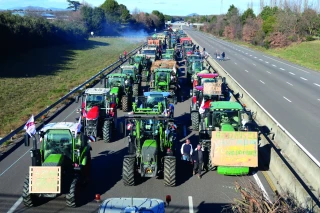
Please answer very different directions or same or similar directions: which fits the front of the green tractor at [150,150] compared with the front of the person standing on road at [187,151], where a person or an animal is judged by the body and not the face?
same or similar directions

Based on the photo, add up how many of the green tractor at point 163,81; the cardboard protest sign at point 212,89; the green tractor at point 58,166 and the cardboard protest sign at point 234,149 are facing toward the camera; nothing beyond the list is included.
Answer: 4

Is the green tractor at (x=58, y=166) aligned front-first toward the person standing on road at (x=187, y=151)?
no

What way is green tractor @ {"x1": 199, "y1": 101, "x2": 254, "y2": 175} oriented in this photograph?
toward the camera

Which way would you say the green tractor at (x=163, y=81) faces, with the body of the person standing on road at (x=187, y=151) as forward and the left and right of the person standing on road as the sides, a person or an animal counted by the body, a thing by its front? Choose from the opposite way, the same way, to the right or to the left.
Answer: the same way

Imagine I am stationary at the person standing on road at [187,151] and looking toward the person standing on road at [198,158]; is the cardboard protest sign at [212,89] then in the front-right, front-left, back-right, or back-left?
back-left

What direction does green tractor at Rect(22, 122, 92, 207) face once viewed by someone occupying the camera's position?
facing the viewer

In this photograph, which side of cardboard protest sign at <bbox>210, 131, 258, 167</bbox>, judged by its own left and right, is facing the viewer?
front

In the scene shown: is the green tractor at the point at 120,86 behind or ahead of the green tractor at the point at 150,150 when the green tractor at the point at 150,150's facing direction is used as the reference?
behind

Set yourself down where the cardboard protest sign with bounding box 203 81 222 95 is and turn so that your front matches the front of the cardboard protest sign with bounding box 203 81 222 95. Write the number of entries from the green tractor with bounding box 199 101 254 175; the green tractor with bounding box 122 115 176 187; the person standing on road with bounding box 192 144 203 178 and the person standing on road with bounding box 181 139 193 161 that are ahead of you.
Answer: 4

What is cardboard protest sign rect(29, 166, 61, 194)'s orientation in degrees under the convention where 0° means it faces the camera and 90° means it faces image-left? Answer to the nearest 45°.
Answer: approximately 0°

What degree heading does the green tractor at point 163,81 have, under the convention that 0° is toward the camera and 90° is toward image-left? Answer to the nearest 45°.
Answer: approximately 0°

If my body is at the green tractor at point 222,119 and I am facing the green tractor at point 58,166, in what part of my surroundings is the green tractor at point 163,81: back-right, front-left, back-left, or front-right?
back-right

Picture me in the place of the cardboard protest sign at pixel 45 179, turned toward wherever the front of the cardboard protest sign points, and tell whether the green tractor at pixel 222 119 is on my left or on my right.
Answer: on my left

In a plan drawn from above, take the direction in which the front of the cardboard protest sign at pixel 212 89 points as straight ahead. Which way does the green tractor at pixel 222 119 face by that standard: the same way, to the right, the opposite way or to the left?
the same way

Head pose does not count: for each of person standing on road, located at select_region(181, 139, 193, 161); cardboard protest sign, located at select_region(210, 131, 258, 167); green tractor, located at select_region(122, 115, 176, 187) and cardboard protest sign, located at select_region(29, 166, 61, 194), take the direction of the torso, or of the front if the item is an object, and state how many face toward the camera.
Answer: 4

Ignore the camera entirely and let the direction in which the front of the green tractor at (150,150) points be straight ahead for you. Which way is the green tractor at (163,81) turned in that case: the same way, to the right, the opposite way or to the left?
the same way

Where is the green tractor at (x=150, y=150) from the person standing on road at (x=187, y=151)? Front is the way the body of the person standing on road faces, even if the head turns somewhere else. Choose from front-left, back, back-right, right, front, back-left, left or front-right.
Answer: front-right

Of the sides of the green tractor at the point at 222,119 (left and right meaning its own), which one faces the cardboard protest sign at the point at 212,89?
back
